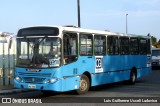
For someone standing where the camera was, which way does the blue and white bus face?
facing the viewer and to the left of the viewer
